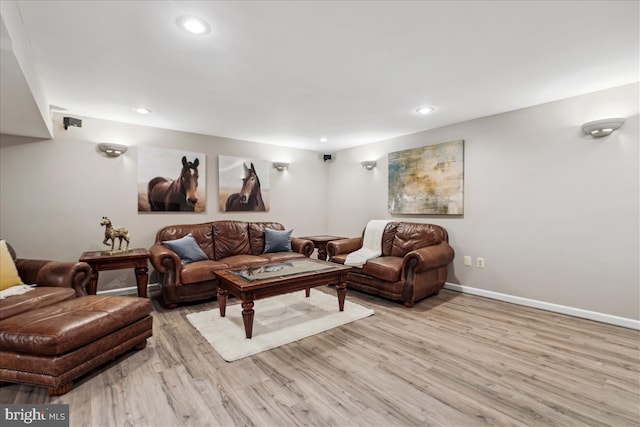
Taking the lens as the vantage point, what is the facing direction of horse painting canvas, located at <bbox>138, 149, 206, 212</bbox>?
facing the viewer

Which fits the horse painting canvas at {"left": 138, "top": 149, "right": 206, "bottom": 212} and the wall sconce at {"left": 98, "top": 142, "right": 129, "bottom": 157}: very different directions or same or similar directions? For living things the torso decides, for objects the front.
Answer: same or similar directions

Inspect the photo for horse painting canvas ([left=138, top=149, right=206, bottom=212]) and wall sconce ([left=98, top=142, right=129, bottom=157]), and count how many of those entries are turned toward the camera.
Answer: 2

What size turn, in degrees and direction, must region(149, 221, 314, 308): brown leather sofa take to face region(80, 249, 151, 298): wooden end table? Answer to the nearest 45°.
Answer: approximately 90° to its right

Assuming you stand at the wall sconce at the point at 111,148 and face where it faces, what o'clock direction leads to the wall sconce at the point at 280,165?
the wall sconce at the point at 280,165 is roughly at 9 o'clock from the wall sconce at the point at 111,148.

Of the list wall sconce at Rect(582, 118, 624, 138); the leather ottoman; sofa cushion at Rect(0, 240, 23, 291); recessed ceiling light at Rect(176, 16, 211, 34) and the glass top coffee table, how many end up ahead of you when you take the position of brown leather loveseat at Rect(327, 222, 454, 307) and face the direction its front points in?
4

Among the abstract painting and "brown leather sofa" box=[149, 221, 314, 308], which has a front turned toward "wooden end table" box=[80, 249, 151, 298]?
the abstract painting

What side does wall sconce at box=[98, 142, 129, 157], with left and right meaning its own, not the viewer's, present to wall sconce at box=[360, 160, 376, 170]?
left

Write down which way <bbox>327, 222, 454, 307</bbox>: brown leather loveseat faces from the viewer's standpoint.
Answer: facing the viewer and to the left of the viewer

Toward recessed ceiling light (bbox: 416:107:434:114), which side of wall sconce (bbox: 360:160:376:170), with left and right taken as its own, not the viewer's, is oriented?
left

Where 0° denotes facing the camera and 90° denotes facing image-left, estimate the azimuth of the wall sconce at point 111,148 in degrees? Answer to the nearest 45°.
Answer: approximately 0°

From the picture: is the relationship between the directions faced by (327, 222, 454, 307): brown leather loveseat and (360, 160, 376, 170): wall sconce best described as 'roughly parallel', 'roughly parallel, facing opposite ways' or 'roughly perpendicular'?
roughly parallel

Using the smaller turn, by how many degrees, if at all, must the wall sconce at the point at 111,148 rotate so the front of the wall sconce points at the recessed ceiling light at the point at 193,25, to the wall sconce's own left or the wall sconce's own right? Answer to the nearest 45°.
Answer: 0° — it already faces it

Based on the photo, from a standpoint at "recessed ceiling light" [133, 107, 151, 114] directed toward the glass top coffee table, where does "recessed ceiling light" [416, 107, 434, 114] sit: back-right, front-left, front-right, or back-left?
front-left

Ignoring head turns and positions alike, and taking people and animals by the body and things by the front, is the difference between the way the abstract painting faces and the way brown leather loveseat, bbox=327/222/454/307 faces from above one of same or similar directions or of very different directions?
same or similar directions

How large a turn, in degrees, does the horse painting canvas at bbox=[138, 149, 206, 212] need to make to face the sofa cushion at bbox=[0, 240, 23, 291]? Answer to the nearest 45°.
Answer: approximately 45° to its right

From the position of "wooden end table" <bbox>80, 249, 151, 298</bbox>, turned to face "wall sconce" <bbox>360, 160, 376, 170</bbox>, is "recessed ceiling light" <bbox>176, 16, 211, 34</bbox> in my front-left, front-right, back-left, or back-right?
front-right
